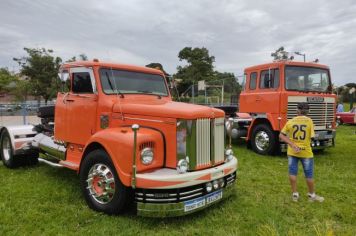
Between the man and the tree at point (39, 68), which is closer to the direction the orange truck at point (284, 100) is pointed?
the man

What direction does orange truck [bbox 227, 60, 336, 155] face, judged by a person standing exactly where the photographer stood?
facing the viewer and to the right of the viewer

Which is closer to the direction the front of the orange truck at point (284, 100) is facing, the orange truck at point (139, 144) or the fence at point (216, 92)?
the orange truck

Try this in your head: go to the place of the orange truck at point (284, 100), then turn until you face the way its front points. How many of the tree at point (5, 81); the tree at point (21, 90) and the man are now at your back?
2

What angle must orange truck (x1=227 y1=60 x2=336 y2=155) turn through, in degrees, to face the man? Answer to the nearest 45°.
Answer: approximately 45° to its right

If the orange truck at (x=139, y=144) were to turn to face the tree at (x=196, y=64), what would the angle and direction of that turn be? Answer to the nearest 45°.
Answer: approximately 135° to its left

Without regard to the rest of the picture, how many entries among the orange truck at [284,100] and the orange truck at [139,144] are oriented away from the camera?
0

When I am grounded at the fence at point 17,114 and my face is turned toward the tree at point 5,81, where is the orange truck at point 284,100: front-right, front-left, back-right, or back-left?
back-right

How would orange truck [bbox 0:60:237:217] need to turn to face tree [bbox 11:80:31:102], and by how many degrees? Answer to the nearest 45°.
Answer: approximately 135° to its left

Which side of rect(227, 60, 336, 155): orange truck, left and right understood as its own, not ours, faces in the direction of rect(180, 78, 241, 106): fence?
back

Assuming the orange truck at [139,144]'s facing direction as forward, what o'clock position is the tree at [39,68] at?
The tree is roughly at 7 o'clock from the orange truck.

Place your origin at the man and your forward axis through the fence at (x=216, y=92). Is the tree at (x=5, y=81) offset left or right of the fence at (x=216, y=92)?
left
